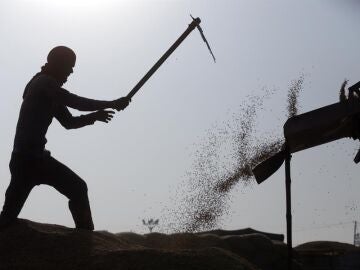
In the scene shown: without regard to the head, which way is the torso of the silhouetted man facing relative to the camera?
to the viewer's right

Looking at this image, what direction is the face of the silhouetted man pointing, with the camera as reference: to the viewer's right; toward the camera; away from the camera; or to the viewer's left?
to the viewer's right
